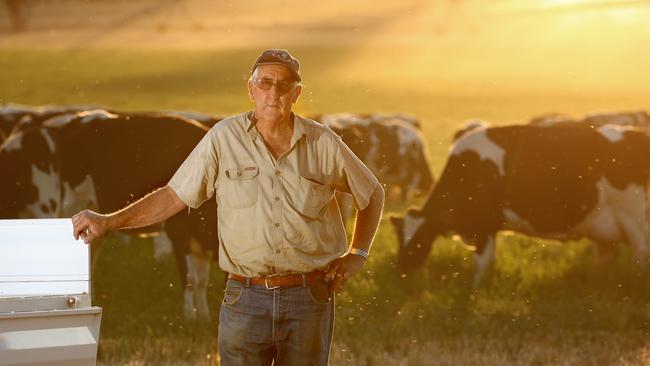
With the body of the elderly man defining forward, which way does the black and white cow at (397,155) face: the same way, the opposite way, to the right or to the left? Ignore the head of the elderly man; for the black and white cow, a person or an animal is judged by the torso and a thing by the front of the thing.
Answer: to the right

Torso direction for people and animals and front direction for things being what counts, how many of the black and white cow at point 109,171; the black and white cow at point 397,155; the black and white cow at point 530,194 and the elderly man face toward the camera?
1

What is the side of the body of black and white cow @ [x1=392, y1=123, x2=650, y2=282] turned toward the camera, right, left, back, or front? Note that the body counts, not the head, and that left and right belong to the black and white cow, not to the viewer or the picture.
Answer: left

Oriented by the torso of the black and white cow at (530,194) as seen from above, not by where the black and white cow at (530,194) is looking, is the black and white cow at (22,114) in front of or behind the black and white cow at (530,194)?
in front

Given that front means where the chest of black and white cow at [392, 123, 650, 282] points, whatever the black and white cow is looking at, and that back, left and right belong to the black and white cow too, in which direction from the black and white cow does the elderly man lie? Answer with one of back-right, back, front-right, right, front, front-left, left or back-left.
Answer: left

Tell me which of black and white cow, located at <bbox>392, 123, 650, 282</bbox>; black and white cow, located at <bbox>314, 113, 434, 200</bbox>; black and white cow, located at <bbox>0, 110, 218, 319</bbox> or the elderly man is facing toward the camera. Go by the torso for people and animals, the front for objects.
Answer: the elderly man

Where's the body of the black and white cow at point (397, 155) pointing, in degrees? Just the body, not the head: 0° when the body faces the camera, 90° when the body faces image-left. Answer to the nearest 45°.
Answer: approximately 90°

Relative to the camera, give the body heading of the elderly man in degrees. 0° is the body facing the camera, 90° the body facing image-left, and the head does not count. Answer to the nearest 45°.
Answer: approximately 0°
